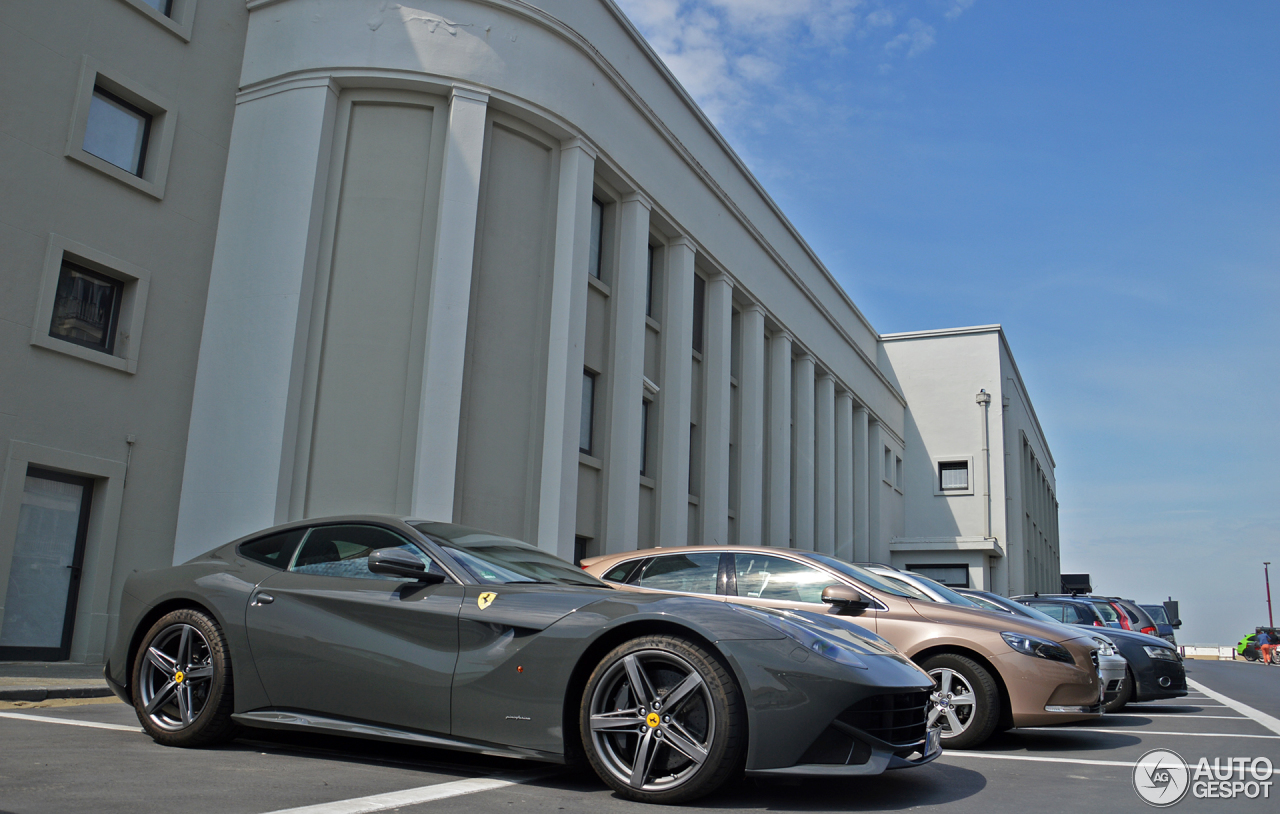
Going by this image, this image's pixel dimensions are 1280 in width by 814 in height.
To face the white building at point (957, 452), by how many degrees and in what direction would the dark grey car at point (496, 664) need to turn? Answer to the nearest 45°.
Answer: approximately 90° to its left

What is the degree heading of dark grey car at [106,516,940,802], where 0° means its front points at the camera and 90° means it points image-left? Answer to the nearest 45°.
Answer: approximately 315°
